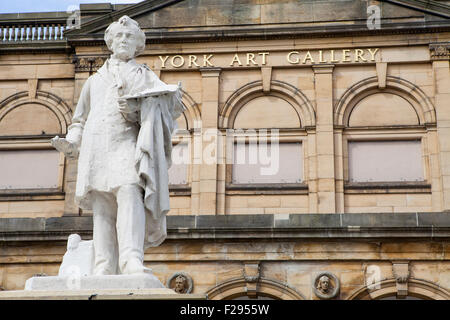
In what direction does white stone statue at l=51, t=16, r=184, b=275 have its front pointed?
toward the camera
